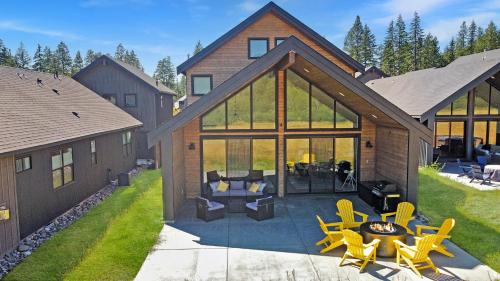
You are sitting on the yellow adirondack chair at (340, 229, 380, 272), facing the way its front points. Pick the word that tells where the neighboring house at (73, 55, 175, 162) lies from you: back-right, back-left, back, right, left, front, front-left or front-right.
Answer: left

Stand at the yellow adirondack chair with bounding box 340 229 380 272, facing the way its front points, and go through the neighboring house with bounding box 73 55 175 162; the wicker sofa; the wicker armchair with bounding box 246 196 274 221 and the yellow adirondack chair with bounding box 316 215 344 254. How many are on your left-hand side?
4

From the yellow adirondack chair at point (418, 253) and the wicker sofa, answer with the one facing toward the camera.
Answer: the wicker sofa

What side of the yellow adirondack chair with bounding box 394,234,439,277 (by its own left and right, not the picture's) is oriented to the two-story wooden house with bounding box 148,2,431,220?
front

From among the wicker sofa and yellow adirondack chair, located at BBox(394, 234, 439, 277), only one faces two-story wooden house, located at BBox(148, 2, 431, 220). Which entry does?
the yellow adirondack chair

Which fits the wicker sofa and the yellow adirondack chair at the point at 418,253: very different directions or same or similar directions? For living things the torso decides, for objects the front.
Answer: very different directions

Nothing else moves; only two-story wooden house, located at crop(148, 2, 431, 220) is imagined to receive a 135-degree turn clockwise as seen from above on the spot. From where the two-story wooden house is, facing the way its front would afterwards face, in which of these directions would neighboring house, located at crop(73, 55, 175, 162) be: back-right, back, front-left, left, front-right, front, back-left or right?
front

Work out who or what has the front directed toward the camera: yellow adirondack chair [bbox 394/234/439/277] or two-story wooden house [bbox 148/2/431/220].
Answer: the two-story wooden house

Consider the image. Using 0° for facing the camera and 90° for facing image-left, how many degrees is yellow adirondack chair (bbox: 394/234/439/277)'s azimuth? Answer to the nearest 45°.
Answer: approximately 135°

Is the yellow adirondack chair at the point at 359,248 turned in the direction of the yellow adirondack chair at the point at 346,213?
no

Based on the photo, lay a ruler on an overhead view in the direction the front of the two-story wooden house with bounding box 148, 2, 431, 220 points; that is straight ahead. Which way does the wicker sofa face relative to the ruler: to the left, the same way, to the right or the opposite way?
the same way

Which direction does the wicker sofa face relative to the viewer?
toward the camera

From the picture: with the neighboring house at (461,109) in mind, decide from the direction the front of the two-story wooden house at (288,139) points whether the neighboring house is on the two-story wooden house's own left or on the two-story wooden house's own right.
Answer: on the two-story wooden house's own left

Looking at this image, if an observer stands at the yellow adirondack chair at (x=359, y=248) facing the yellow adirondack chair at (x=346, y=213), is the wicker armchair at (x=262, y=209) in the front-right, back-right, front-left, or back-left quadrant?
front-left

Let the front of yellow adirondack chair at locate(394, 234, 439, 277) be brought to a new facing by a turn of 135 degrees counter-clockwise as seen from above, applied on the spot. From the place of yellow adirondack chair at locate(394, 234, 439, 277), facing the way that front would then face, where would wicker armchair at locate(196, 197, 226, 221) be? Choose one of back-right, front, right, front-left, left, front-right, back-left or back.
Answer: right

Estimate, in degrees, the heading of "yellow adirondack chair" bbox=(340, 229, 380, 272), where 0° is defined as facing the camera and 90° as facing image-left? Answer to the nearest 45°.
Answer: approximately 225°

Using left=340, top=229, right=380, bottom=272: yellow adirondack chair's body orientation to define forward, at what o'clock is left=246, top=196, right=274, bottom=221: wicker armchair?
The wicker armchair is roughly at 9 o'clock from the yellow adirondack chair.
